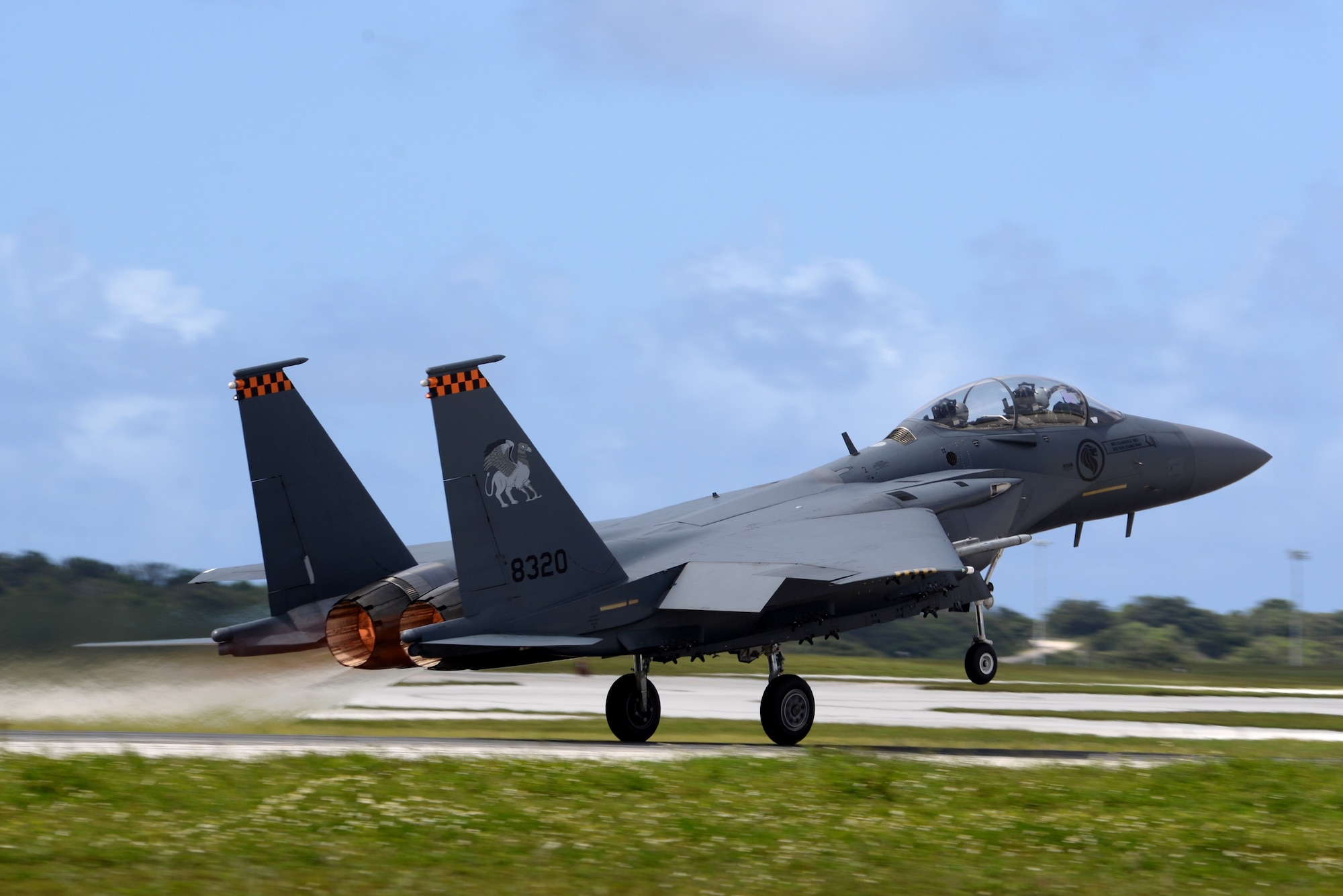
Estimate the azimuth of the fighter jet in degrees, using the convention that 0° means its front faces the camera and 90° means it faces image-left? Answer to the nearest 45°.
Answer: approximately 225°
